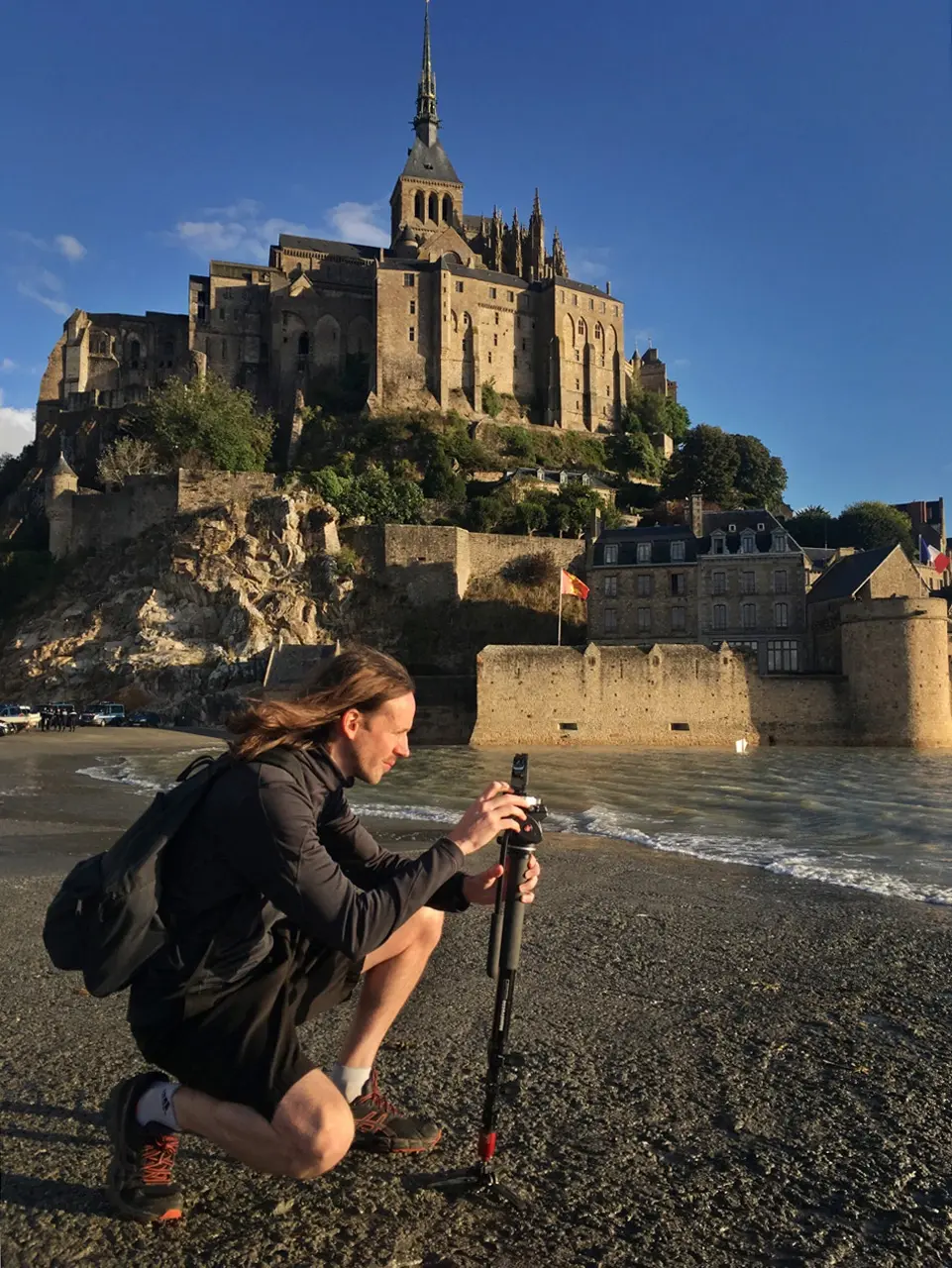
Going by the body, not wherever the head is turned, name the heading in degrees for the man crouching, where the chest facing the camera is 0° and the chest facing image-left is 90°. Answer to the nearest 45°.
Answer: approximately 270°

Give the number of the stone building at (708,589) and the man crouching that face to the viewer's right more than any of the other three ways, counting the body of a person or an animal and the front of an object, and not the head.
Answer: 1

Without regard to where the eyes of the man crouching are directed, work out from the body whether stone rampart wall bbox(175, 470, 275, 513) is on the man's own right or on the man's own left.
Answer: on the man's own left

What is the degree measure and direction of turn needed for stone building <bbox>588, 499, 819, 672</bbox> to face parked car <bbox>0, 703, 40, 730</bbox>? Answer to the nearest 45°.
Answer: approximately 45° to its right

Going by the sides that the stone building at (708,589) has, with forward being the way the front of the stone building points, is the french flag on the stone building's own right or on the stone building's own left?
on the stone building's own left

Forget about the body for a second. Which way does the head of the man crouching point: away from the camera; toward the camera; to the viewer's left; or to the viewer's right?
to the viewer's right

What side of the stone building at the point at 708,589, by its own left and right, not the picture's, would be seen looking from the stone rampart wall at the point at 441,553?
right

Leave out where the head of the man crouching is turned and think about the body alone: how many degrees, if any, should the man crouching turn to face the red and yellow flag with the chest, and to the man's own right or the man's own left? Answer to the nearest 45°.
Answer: approximately 90° to the man's own left

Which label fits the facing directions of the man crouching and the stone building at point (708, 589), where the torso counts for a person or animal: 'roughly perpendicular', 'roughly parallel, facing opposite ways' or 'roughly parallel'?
roughly perpendicular

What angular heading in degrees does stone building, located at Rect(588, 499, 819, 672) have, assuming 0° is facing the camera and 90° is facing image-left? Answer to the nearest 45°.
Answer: approximately 0°
